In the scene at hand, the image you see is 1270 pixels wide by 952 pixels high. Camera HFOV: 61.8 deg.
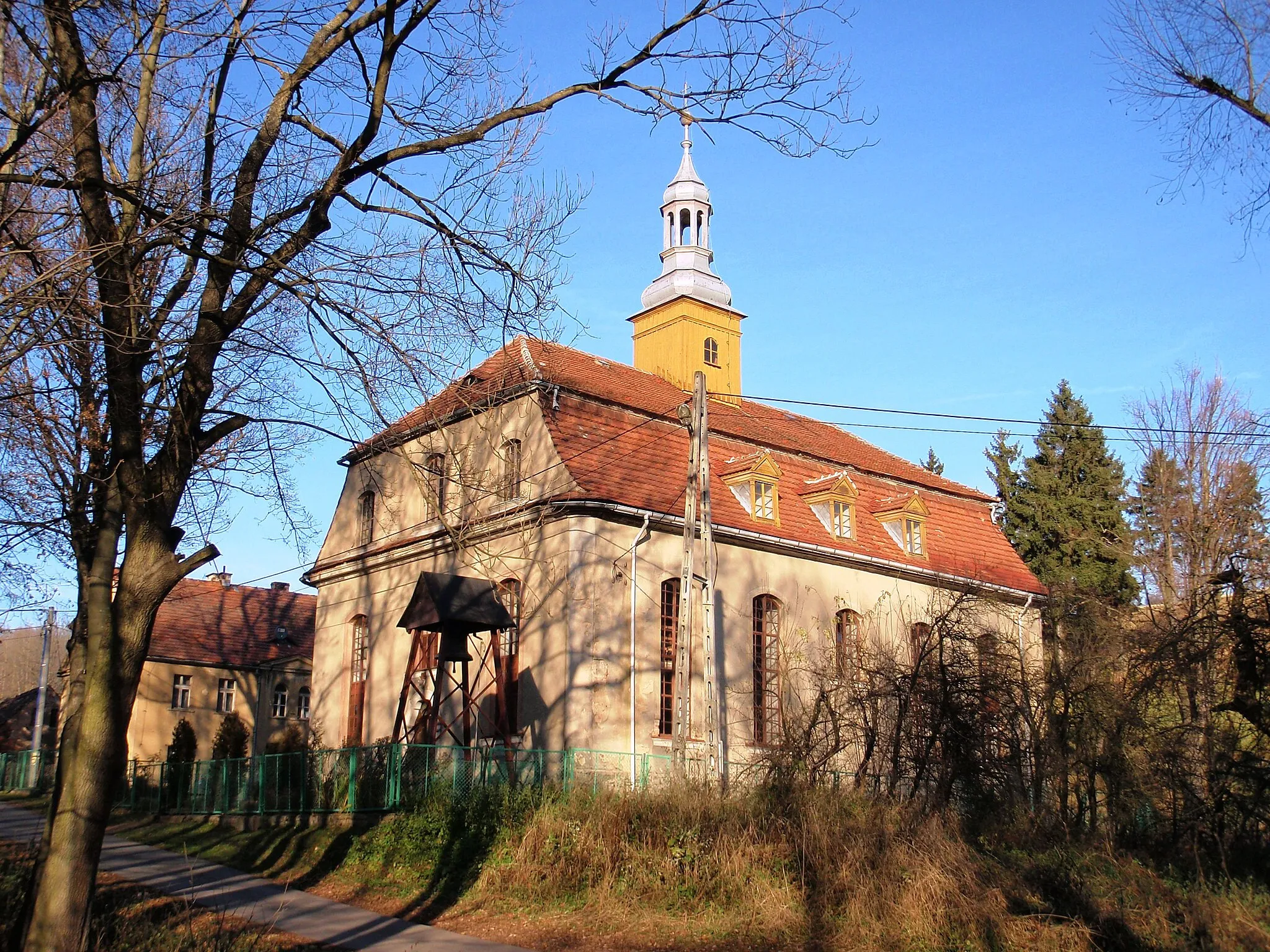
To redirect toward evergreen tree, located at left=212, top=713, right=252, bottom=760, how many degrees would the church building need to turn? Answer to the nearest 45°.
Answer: approximately 90° to its right

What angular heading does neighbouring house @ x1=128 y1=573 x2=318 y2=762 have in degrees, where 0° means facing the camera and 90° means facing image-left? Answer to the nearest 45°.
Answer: approximately 0°

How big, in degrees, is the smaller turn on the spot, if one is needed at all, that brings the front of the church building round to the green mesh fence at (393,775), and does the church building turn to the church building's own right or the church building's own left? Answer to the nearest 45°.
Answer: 0° — it already faces it

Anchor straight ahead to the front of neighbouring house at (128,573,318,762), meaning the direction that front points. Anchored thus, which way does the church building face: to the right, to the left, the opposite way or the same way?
to the right

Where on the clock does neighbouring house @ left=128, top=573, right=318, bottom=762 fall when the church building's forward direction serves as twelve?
The neighbouring house is roughly at 3 o'clock from the church building.

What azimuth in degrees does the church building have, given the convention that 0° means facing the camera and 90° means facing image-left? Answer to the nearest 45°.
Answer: approximately 45°

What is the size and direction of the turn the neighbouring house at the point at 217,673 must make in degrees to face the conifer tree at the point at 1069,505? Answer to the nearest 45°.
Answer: approximately 90° to its left

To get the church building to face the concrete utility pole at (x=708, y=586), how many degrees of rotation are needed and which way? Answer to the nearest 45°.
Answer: approximately 45° to its left
